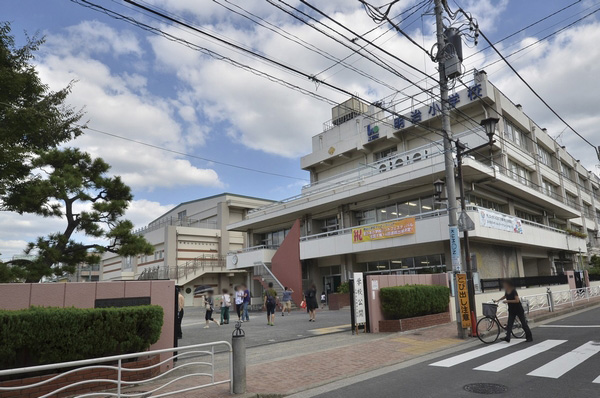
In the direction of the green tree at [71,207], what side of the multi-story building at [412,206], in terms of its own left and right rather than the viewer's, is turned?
front

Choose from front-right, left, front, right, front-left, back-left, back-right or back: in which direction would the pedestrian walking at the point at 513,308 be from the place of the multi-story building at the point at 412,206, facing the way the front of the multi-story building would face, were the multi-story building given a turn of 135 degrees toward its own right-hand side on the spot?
back

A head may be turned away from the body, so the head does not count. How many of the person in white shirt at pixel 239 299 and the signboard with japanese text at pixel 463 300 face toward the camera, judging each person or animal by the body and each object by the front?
1

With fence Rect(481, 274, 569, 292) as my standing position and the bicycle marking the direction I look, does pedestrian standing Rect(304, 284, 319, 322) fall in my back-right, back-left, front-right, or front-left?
front-right

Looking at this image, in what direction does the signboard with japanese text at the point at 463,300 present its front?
toward the camera

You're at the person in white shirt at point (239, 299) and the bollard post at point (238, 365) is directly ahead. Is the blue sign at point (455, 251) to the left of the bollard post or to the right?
left

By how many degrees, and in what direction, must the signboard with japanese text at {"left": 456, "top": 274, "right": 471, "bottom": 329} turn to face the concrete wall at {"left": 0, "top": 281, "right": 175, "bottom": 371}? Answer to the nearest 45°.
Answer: approximately 45° to its right

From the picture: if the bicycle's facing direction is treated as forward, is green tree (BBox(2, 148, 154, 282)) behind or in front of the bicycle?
in front

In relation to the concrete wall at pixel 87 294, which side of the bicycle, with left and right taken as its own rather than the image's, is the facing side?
front

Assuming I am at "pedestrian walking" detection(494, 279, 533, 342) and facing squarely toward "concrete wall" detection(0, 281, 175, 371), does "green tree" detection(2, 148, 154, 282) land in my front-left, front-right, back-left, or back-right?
front-right
